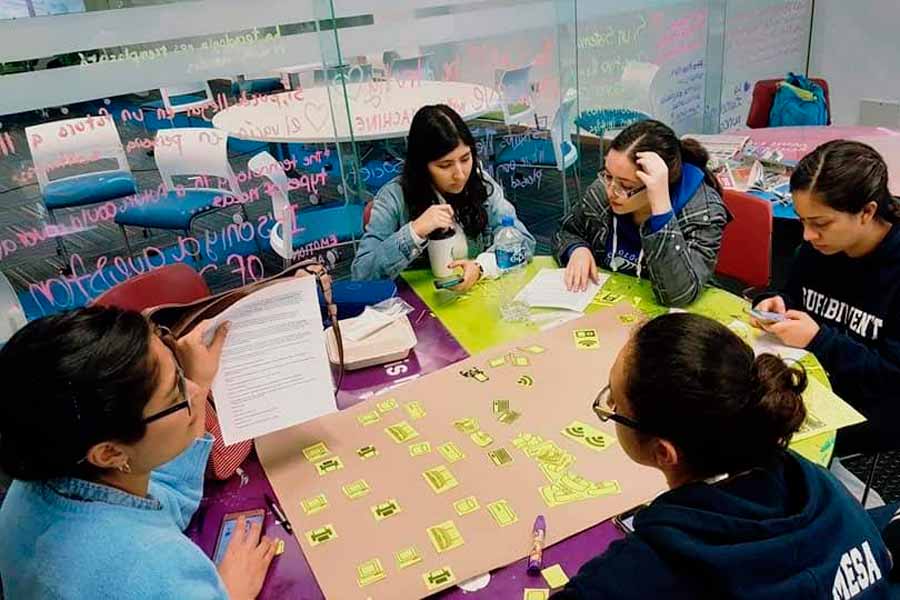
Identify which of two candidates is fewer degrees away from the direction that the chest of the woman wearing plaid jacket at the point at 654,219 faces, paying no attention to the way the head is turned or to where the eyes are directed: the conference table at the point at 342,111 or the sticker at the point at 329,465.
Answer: the sticker

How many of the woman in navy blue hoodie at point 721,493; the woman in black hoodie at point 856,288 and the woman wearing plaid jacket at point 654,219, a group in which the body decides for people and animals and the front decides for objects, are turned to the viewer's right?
0

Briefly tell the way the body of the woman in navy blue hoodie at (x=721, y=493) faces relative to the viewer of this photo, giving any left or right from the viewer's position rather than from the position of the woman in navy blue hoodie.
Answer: facing away from the viewer and to the left of the viewer

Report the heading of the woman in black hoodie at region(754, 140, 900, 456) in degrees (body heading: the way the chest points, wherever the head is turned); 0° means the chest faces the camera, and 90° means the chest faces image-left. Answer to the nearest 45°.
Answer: approximately 45°

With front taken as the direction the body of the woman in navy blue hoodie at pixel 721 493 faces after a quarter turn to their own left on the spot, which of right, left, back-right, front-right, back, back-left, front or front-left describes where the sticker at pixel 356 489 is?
front-right

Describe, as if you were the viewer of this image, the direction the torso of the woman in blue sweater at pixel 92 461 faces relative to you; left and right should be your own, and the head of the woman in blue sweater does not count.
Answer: facing away from the viewer and to the right of the viewer

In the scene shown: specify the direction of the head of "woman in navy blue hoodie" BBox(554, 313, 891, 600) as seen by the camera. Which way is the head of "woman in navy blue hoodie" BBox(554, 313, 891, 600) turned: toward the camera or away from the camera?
away from the camera

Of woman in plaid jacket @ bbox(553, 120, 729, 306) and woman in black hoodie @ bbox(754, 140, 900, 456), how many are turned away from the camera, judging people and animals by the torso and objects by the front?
0

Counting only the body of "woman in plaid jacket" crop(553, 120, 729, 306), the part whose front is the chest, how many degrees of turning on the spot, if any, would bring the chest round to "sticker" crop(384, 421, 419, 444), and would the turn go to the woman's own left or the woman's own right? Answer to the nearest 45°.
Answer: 0° — they already face it

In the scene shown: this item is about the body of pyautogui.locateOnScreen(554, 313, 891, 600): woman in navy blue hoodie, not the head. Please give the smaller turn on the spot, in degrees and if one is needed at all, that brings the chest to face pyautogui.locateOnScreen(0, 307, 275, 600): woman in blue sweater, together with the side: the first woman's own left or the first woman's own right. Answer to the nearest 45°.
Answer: approximately 45° to the first woman's own left

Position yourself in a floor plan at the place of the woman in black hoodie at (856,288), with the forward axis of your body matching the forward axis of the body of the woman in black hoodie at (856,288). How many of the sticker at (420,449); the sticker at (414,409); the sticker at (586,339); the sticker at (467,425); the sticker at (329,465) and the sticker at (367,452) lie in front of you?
6

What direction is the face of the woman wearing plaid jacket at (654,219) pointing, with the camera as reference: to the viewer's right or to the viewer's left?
to the viewer's left

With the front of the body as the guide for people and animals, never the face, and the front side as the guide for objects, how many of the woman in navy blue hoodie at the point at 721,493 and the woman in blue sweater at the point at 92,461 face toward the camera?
0

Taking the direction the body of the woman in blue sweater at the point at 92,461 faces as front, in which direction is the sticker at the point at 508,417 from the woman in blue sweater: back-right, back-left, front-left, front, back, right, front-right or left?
front-right
